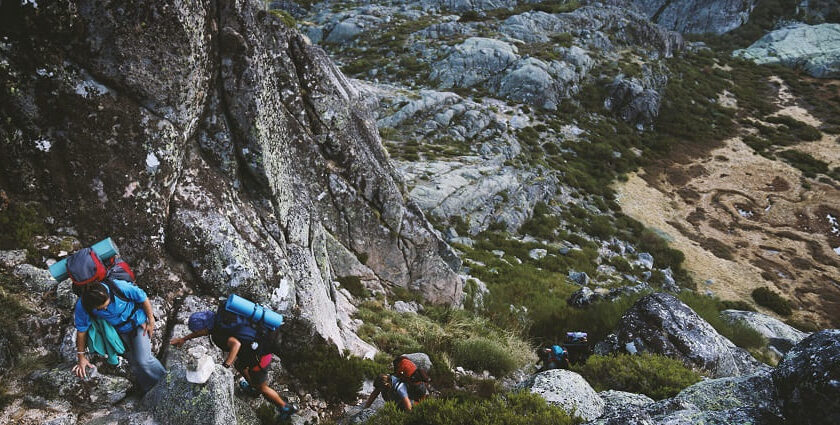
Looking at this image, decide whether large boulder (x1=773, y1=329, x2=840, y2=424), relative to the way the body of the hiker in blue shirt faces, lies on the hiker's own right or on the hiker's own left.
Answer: on the hiker's own left

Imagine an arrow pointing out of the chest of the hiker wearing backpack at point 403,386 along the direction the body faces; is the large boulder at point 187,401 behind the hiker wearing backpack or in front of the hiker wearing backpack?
in front

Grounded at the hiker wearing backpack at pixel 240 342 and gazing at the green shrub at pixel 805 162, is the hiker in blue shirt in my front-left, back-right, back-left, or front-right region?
back-left

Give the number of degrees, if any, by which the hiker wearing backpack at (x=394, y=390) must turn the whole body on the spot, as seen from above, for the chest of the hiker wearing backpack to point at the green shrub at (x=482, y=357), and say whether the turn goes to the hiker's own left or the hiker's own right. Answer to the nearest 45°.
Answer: approximately 180°

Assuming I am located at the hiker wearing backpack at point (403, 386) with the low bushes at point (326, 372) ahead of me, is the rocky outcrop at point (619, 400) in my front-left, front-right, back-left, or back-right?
back-right

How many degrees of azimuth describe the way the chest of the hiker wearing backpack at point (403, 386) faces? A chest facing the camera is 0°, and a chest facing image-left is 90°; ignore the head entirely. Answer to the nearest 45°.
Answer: approximately 45°

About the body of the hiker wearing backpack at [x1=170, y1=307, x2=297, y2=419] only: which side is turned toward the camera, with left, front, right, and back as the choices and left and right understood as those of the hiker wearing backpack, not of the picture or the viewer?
left

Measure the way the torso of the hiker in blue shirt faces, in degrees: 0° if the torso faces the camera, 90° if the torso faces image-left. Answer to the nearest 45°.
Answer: approximately 45°
